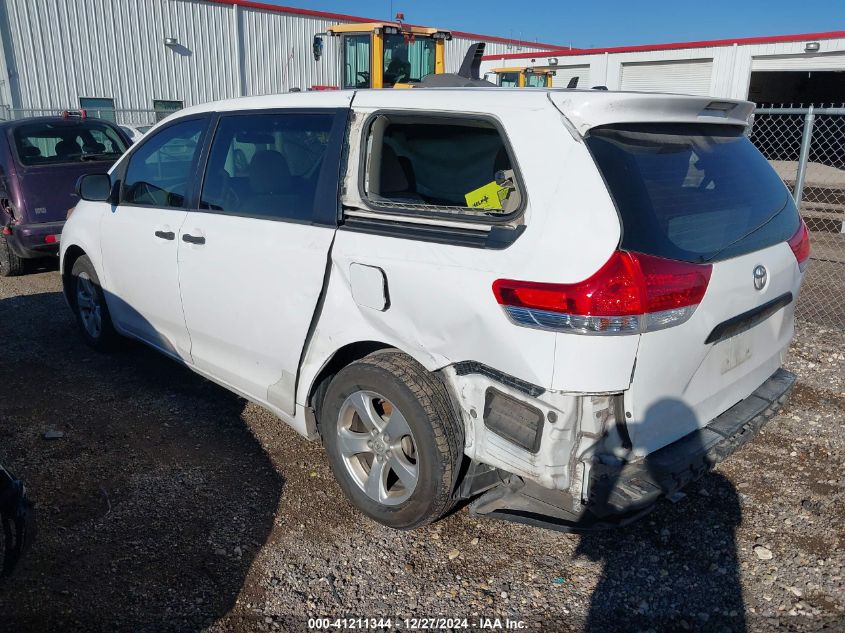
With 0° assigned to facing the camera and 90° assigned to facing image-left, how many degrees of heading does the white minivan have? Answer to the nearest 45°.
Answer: approximately 135°

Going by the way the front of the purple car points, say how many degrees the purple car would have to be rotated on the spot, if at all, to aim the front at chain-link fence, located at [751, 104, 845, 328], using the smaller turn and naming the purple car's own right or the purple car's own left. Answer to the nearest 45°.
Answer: approximately 135° to the purple car's own right

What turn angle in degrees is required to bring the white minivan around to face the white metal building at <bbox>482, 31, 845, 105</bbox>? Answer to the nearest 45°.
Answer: approximately 45° to its right

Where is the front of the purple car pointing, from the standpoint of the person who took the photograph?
facing away from the viewer and to the left of the viewer

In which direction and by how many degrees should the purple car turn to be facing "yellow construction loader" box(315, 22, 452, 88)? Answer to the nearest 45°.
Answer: approximately 90° to its right

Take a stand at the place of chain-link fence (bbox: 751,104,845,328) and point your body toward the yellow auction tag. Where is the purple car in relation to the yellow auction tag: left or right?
right

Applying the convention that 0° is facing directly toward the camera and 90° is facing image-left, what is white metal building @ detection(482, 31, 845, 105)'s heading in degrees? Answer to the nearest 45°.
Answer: approximately 45°

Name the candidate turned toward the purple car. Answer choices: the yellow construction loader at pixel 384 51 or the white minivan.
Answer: the white minivan
